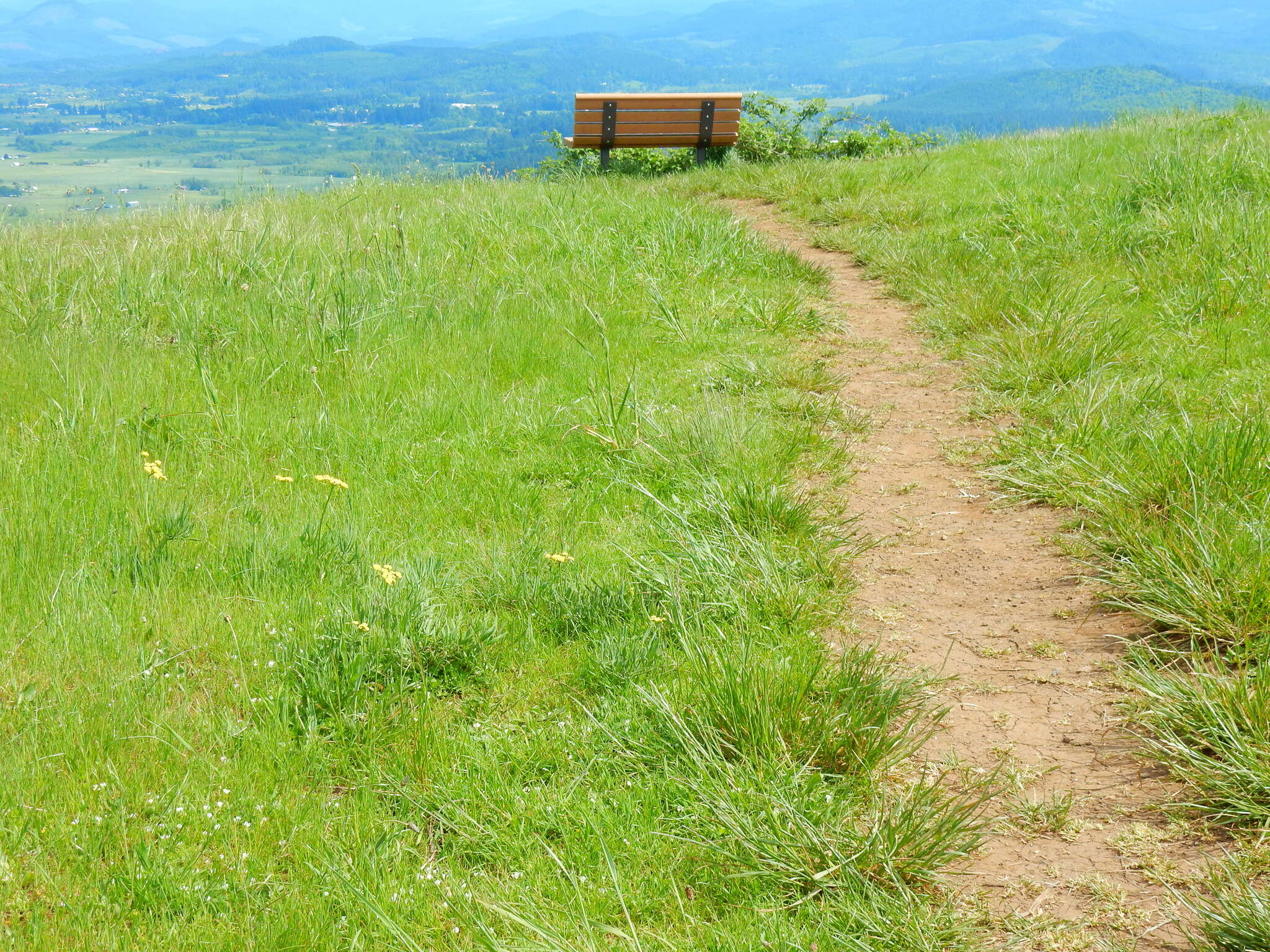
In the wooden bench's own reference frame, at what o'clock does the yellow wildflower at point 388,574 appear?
The yellow wildflower is roughly at 6 o'clock from the wooden bench.

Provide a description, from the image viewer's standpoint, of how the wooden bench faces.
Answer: facing away from the viewer
